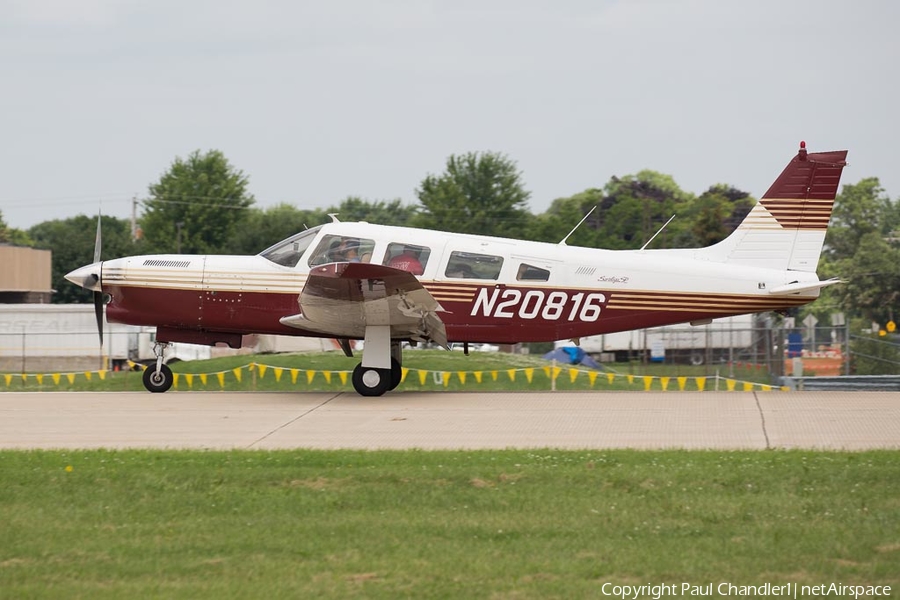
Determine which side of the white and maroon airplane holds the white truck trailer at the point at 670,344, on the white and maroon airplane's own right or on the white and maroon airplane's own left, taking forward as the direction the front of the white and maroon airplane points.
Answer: on the white and maroon airplane's own right

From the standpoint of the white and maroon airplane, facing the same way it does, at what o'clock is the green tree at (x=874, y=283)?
The green tree is roughly at 4 o'clock from the white and maroon airplane.

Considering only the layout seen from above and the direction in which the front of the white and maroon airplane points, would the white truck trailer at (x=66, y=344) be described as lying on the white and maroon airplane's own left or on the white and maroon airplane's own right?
on the white and maroon airplane's own right

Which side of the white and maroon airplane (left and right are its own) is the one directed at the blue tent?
right

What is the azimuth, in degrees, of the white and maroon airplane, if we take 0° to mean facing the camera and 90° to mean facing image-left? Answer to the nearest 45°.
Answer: approximately 90°
